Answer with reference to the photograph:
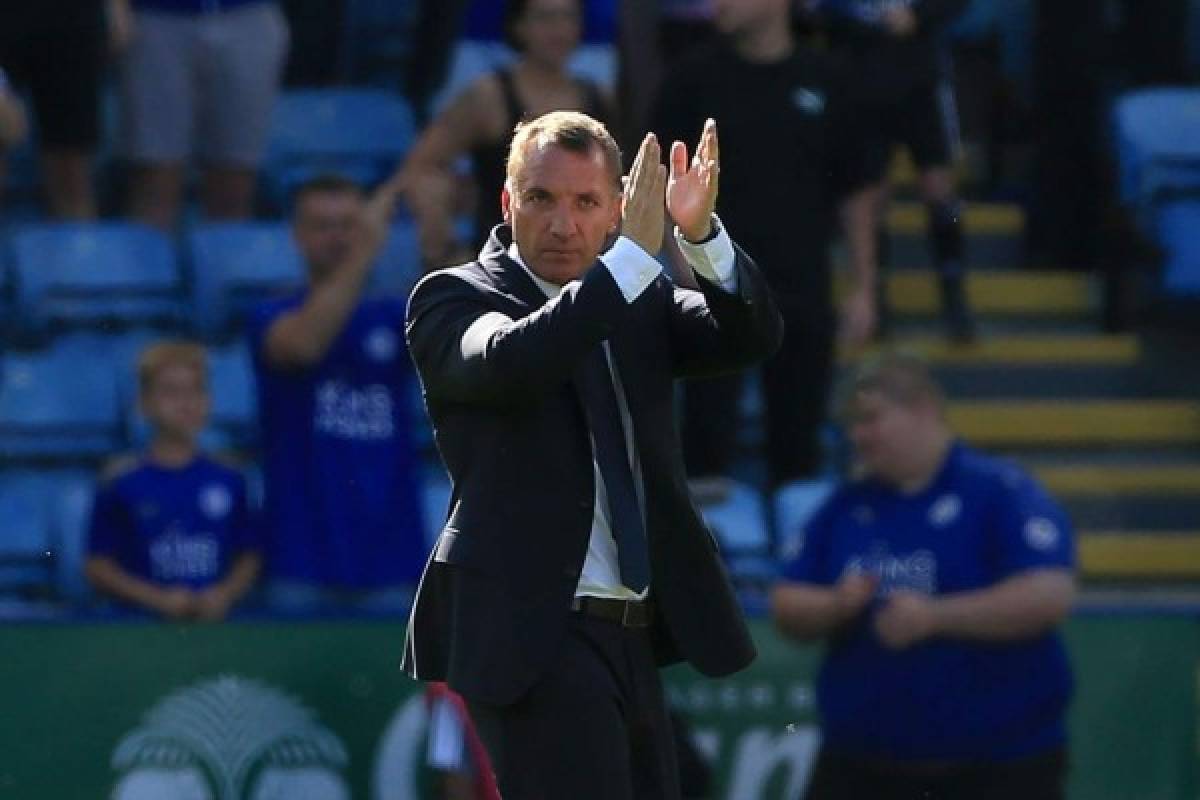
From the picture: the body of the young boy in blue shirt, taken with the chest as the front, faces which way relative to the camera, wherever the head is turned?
toward the camera

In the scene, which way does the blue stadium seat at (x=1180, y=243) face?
toward the camera

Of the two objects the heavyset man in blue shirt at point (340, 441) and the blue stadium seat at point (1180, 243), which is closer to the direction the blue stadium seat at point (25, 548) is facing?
the heavyset man in blue shirt

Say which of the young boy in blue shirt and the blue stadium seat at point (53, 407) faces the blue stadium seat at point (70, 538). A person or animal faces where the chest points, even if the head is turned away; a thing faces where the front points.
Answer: the blue stadium seat at point (53, 407)

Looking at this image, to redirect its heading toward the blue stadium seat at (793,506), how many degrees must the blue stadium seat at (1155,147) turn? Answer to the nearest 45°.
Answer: approximately 45° to its right

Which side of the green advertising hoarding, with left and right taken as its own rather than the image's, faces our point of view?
front

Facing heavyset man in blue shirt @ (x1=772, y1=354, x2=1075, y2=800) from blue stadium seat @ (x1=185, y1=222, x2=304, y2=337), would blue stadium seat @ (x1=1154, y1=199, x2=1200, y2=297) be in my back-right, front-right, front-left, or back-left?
front-left

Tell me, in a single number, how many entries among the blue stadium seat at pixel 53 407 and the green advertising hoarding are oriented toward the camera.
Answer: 2

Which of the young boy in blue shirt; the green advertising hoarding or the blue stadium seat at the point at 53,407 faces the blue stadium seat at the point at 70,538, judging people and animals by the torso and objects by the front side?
the blue stadium seat at the point at 53,407

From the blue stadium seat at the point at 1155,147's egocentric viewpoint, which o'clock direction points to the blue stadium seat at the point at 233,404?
the blue stadium seat at the point at 233,404 is roughly at 2 o'clock from the blue stadium seat at the point at 1155,147.

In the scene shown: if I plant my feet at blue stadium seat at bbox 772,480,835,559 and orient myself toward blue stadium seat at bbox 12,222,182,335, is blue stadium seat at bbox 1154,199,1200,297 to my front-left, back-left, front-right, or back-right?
back-right

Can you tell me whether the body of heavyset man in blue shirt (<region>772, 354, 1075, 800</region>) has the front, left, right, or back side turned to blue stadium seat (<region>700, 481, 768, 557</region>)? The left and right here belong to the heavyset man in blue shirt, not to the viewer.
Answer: right

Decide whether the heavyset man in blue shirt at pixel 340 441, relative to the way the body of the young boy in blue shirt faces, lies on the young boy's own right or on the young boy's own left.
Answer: on the young boy's own left

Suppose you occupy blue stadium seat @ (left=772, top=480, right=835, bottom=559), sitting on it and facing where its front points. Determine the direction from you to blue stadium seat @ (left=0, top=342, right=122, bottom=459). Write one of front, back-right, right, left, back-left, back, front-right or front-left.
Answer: right
